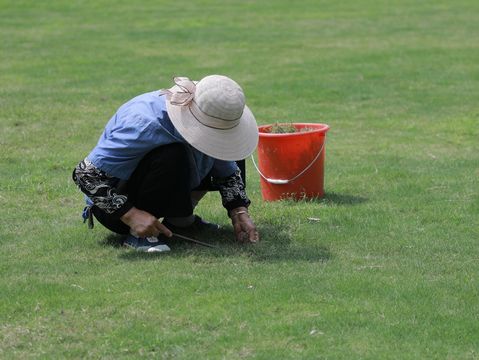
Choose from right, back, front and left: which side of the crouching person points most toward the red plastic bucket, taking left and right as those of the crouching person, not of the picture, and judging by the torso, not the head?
left
